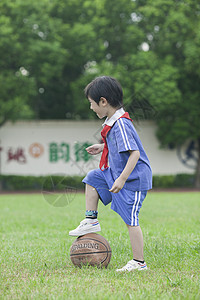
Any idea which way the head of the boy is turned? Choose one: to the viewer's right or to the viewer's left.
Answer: to the viewer's left

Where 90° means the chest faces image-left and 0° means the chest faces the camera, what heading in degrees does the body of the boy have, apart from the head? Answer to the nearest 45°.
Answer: approximately 90°
